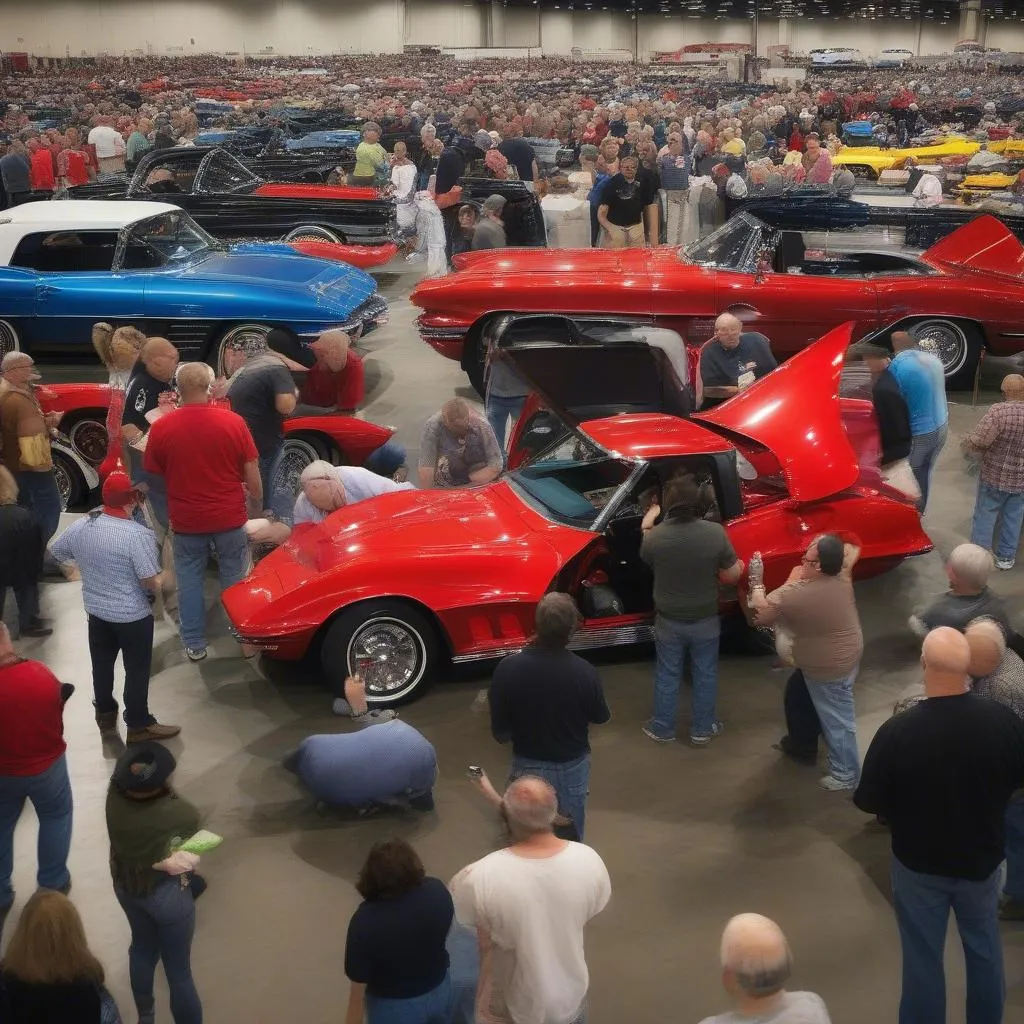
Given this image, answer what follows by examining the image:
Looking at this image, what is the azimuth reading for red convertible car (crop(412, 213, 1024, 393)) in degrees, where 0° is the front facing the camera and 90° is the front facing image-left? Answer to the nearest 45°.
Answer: approximately 90°

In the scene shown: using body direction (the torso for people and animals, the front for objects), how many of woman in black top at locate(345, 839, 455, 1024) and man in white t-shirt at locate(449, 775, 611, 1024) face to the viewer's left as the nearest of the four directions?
0

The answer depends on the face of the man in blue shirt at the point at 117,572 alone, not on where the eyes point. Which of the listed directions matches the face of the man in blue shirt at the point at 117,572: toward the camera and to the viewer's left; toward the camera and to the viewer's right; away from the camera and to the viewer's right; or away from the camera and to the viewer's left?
away from the camera and to the viewer's right

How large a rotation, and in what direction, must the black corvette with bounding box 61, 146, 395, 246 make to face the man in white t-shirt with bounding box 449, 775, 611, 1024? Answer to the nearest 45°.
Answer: approximately 90° to its right

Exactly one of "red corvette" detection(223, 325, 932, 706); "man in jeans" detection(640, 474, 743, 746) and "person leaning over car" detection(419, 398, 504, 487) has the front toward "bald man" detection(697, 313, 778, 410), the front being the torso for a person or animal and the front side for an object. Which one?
the man in jeans

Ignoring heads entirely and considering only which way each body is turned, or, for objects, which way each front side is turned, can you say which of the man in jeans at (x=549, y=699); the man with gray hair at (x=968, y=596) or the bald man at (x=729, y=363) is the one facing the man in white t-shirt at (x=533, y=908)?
the bald man

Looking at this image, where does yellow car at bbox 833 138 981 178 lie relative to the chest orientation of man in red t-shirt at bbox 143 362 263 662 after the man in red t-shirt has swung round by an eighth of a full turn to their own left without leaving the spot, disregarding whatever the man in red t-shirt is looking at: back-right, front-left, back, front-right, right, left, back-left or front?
right

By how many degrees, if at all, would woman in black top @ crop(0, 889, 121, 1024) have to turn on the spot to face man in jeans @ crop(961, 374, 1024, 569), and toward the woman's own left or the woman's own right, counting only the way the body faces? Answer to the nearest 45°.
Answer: approximately 45° to the woman's own right

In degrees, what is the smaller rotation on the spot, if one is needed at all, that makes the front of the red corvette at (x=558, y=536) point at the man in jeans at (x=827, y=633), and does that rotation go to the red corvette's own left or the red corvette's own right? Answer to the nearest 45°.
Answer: approximately 90° to the red corvette's own left

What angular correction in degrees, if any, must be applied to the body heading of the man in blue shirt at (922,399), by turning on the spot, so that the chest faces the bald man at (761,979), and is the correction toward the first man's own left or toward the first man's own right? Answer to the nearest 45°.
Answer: approximately 135° to the first man's own left

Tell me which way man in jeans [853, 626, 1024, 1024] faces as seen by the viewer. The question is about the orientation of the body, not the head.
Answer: away from the camera

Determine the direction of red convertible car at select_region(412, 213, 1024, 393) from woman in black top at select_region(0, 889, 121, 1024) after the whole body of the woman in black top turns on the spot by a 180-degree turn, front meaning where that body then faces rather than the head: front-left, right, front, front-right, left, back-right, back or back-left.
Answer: back-left

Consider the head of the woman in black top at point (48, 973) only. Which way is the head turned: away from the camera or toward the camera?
away from the camera

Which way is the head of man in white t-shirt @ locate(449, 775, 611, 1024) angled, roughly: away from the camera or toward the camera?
away from the camera

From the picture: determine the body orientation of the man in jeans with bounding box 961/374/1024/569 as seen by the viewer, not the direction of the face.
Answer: away from the camera

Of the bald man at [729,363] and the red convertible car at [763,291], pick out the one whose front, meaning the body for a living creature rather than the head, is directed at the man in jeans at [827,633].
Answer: the bald man

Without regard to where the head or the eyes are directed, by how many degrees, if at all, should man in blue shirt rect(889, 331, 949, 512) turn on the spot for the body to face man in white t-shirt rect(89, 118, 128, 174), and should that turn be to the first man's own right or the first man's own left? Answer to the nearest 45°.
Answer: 0° — they already face them

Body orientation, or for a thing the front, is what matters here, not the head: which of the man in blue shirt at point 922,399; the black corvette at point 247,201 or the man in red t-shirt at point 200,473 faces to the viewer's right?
the black corvette
